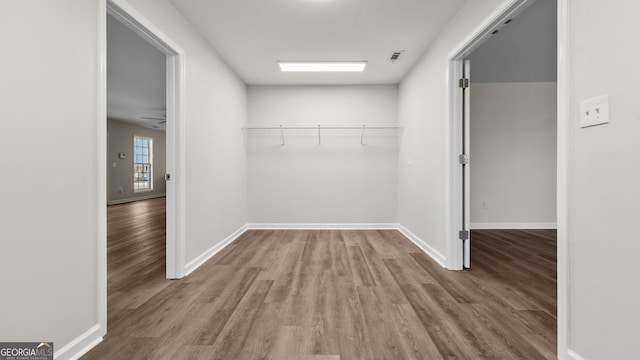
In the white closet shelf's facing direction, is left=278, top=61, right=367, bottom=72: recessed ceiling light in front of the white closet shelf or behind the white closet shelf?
in front

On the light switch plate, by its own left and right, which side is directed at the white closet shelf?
right

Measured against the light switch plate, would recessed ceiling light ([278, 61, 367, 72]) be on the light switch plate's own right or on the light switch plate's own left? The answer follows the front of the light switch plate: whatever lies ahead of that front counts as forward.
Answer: on the light switch plate's own right

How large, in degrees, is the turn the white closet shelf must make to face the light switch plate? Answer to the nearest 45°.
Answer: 0° — it already faces it

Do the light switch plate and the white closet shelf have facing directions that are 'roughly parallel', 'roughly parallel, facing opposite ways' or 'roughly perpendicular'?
roughly perpendicular

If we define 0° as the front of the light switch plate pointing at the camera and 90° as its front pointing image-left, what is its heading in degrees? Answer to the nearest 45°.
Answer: approximately 45°
